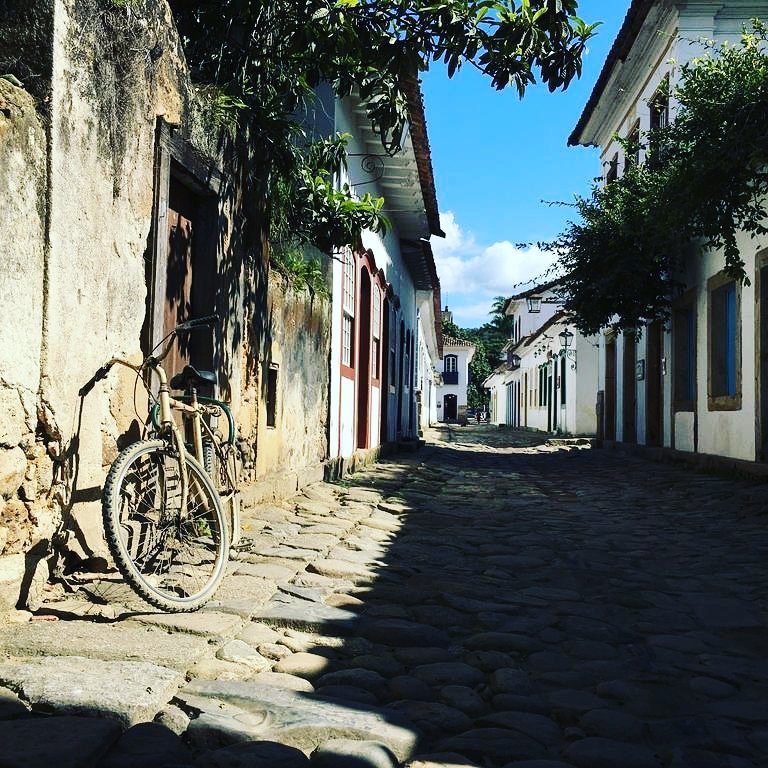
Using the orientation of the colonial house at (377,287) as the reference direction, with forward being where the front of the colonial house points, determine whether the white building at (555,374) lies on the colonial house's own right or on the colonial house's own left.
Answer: on the colonial house's own left

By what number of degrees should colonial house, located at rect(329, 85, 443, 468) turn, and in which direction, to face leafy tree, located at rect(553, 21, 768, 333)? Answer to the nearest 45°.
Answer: approximately 45° to its right

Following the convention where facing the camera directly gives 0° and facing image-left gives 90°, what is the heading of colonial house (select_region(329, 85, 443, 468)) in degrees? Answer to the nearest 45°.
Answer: approximately 270°

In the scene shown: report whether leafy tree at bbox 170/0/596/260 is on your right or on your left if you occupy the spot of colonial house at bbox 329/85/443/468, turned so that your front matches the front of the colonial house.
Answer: on your right

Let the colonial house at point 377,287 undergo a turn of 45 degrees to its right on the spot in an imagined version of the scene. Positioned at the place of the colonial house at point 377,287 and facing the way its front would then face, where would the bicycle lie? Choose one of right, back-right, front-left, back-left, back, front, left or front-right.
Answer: front-right

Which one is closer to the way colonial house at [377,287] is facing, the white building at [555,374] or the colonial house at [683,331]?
the colonial house
